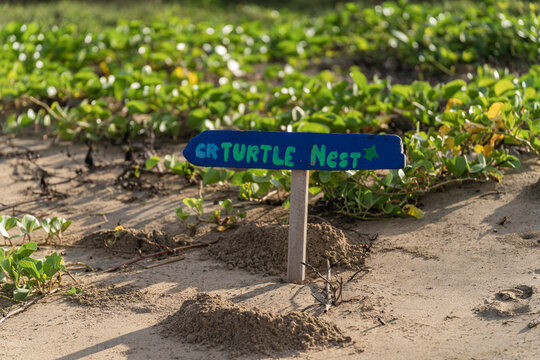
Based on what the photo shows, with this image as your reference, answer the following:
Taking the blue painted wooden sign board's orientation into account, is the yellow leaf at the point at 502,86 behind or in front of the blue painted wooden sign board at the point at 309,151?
behind

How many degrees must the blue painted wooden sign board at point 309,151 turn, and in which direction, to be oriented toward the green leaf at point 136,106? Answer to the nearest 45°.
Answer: approximately 135° to its right

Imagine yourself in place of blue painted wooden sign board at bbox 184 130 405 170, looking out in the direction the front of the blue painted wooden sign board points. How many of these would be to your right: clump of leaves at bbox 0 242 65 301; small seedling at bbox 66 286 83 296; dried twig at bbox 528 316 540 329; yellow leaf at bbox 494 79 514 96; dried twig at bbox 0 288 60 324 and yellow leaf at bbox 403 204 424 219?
3

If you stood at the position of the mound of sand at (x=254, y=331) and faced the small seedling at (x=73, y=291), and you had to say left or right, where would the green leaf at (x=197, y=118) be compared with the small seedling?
right
